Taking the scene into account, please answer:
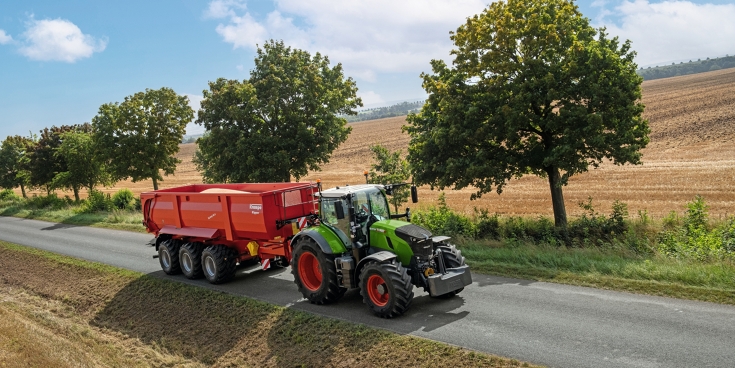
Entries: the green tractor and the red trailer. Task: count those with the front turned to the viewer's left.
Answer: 0

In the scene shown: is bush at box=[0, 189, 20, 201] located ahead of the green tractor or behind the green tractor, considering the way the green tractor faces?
behind

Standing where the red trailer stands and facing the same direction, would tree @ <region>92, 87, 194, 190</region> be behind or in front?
behind

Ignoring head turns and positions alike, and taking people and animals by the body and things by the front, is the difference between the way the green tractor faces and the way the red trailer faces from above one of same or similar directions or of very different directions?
same or similar directions

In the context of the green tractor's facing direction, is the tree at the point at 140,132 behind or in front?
behind

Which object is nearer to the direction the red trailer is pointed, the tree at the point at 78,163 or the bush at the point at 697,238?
the bush

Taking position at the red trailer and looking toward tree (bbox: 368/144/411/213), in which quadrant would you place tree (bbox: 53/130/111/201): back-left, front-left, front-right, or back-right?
front-left

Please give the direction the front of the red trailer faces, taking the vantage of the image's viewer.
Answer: facing the viewer and to the right of the viewer

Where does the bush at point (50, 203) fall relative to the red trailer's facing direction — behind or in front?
behind

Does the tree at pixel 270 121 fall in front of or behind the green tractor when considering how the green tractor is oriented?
behind
